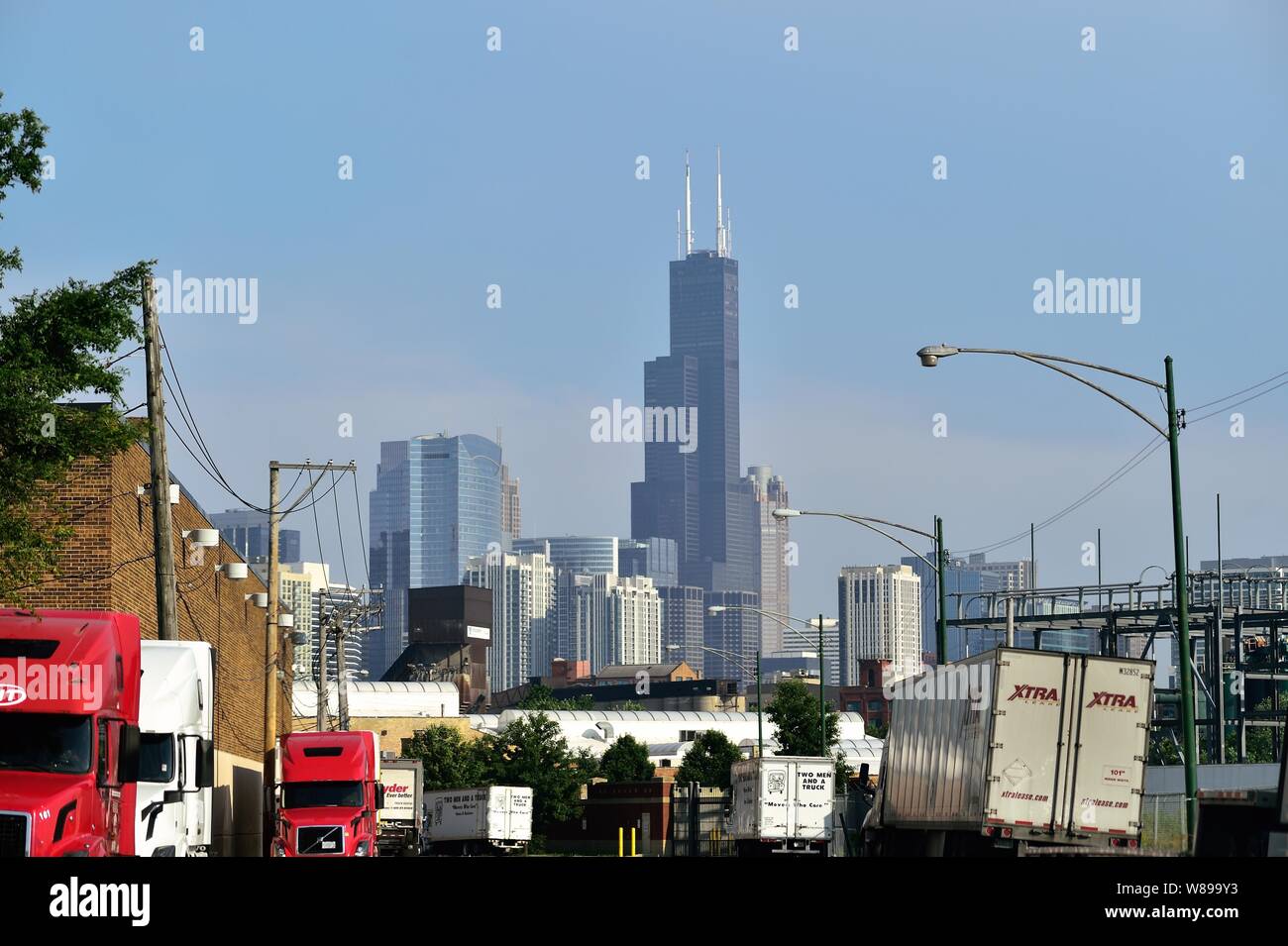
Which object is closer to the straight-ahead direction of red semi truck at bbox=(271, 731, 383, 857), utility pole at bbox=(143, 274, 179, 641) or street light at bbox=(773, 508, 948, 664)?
the utility pole

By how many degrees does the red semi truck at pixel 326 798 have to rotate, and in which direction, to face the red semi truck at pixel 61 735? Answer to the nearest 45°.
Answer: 0° — it already faces it

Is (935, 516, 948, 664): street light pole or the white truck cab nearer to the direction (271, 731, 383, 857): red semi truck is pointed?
the white truck cab

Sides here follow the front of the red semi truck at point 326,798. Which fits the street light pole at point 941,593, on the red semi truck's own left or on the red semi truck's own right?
on the red semi truck's own left

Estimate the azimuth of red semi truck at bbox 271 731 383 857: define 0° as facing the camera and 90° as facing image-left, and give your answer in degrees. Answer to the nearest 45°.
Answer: approximately 0°

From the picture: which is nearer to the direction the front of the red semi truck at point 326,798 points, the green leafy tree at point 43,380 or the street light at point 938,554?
the green leafy tree
